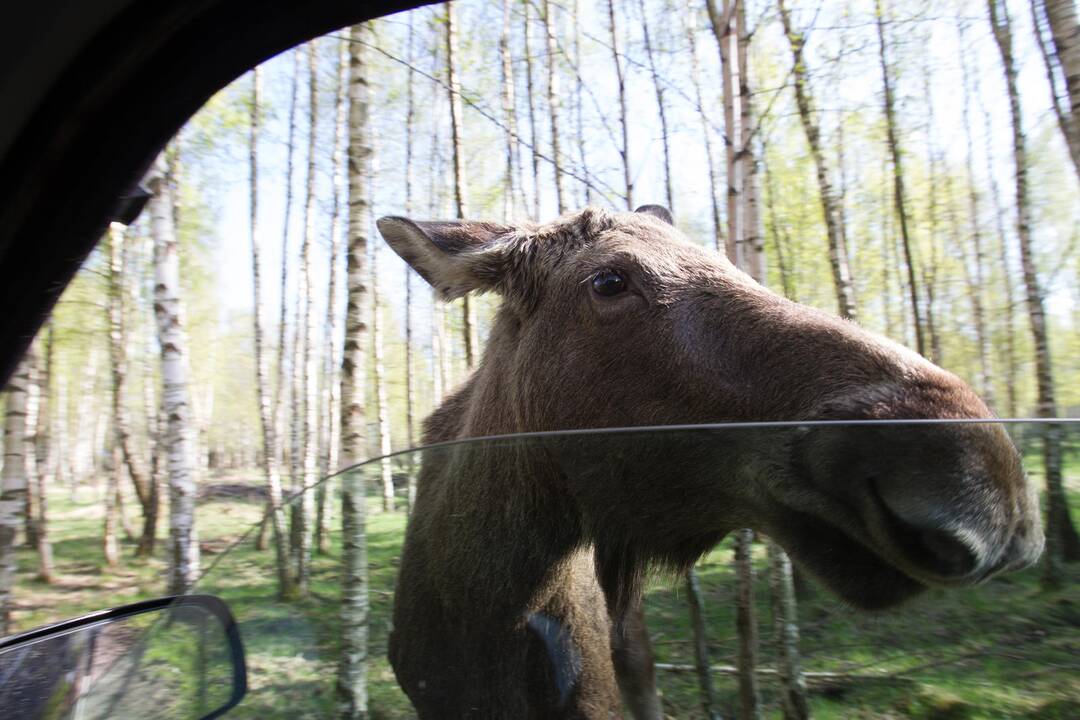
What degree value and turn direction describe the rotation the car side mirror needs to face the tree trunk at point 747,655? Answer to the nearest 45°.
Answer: approximately 45° to its left

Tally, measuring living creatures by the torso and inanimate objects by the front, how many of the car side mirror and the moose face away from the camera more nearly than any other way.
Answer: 0

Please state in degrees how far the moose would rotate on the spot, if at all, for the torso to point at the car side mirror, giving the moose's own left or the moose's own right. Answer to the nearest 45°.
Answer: approximately 45° to the moose's own right

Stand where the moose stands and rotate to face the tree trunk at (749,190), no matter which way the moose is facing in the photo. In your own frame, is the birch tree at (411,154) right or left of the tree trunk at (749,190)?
left

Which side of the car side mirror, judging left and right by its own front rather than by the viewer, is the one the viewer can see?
front

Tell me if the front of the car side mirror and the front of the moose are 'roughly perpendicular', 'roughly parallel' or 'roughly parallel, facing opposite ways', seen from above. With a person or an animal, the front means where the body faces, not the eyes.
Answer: roughly parallel

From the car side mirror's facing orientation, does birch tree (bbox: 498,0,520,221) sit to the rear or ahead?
to the rear

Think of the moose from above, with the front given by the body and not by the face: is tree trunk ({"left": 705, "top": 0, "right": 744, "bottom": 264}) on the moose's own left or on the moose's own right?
on the moose's own left

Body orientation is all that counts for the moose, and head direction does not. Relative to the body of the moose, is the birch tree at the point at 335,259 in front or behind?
behind

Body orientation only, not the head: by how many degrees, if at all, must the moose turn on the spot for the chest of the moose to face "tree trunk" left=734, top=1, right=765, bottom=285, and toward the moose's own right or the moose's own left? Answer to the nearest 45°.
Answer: approximately 135° to the moose's own left

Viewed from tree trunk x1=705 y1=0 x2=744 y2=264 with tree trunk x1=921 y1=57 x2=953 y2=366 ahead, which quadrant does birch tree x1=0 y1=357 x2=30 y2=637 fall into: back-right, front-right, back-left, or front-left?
back-left

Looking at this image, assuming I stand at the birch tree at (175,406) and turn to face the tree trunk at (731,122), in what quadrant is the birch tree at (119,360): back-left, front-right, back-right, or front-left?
back-left

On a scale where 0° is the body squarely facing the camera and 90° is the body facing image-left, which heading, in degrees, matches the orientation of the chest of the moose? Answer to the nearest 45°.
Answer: approximately 315°
